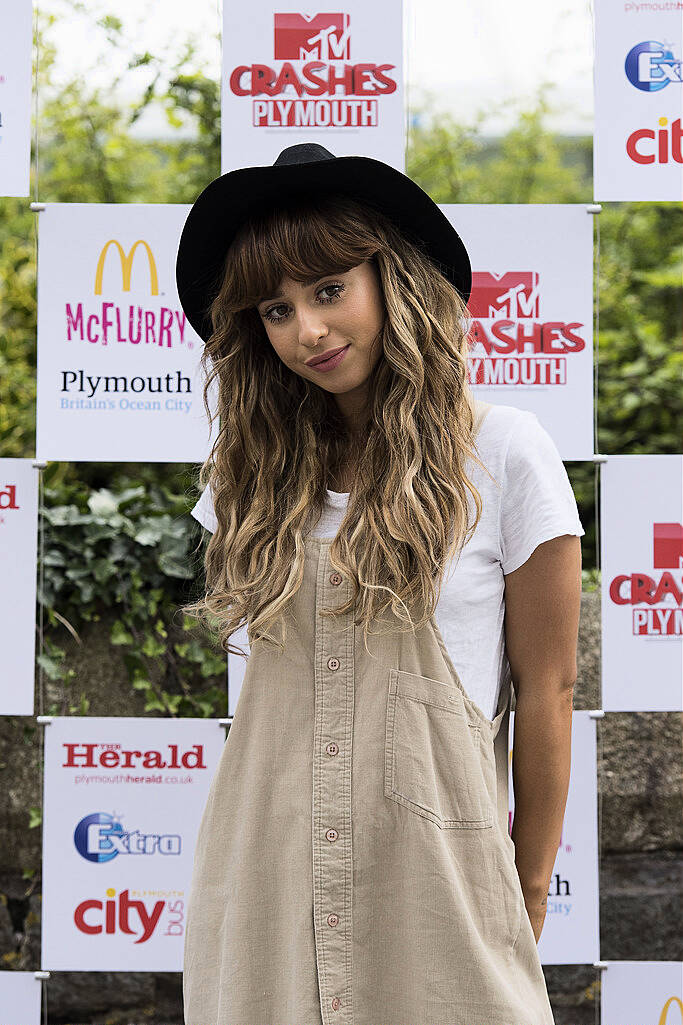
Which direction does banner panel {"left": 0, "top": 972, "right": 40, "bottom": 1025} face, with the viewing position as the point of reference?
facing the viewer

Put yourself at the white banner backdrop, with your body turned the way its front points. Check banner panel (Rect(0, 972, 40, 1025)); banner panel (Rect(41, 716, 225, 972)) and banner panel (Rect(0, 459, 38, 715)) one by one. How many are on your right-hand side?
3

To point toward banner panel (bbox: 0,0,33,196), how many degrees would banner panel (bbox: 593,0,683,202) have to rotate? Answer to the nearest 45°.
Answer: approximately 90° to its right

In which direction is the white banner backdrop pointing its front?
toward the camera

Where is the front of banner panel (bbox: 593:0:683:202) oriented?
toward the camera

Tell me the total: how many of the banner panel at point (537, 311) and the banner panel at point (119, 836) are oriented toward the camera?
2

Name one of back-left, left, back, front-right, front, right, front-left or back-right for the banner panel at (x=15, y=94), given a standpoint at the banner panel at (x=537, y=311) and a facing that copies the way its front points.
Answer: right
